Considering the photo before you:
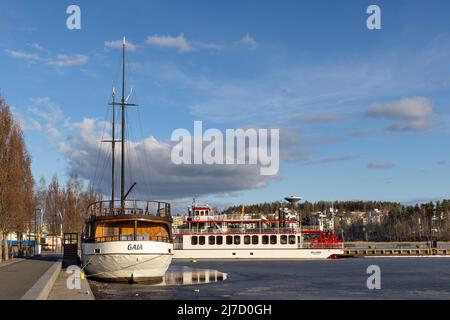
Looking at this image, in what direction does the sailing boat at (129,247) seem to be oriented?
away from the camera
